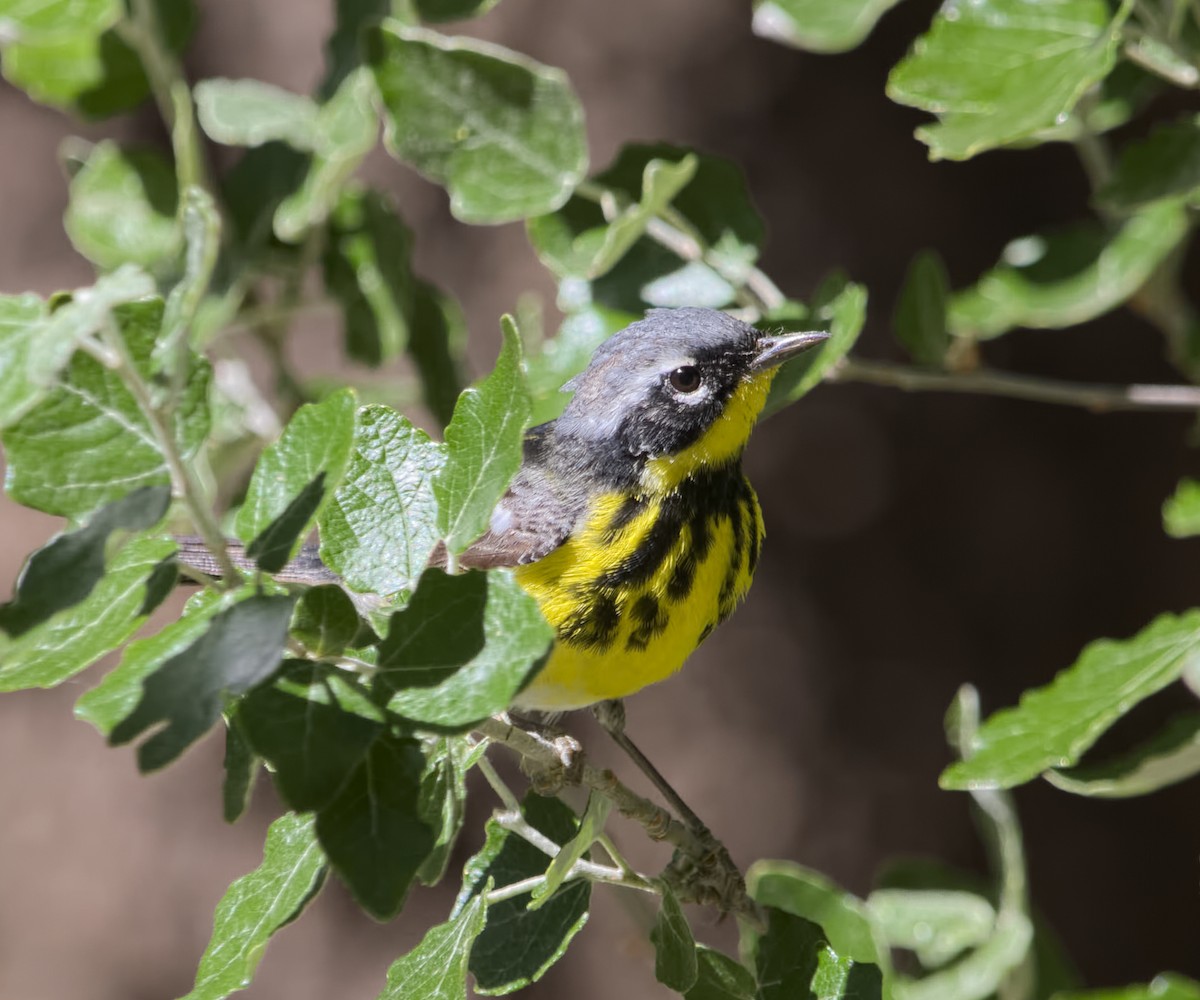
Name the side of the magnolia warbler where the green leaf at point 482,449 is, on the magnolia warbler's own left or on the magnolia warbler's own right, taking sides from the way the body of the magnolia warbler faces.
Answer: on the magnolia warbler's own right

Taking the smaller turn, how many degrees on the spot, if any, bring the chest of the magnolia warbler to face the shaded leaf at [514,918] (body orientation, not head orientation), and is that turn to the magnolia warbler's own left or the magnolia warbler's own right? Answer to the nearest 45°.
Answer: approximately 90° to the magnolia warbler's own right

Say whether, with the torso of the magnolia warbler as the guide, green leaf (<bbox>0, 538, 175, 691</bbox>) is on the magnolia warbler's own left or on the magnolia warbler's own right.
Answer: on the magnolia warbler's own right

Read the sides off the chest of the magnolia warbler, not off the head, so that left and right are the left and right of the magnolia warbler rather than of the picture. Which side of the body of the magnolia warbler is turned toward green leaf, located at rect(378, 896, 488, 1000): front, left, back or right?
right

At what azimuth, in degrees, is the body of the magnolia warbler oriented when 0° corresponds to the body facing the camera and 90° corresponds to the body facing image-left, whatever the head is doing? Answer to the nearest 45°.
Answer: approximately 270°

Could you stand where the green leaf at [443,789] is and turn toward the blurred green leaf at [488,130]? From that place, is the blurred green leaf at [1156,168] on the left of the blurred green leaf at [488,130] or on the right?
right

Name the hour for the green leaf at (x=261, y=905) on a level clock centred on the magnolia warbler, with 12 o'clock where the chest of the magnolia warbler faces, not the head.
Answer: The green leaf is roughly at 4 o'clock from the magnolia warbler.
